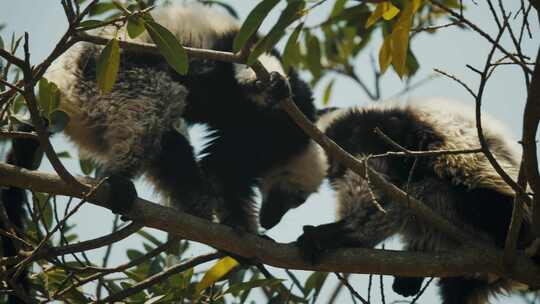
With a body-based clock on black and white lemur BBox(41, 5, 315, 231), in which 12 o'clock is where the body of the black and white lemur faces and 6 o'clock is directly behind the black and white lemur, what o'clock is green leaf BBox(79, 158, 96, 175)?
The green leaf is roughly at 7 o'clock from the black and white lemur.

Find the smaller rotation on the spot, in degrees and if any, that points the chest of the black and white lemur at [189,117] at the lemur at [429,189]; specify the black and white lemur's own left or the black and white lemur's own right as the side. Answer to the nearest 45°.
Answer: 0° — it already faces it

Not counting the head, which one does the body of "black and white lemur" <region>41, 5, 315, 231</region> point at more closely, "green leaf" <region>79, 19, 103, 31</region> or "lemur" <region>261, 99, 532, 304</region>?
the lemur

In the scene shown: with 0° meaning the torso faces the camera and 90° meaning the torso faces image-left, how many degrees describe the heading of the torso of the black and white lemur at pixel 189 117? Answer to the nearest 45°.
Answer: approximately 270°
